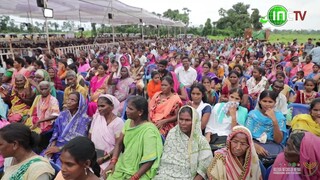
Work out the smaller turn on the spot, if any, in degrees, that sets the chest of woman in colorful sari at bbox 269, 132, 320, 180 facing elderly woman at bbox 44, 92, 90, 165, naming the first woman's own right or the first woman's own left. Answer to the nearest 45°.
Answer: approximately 45° to the first woman's own right

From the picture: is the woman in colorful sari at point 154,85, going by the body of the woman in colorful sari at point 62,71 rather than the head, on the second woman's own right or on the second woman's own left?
on the second woman's own left

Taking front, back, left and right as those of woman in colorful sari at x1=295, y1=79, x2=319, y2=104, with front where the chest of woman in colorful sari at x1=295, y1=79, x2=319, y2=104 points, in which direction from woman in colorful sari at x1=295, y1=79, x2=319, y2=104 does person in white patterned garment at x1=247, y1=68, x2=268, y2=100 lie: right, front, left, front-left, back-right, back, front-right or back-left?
right

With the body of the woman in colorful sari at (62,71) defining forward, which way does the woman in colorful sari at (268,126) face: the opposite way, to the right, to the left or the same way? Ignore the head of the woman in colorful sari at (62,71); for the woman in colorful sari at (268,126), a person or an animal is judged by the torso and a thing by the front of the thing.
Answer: the same way

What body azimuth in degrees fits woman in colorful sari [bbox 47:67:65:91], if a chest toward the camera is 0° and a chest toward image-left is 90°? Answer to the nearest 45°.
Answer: approximately 45°

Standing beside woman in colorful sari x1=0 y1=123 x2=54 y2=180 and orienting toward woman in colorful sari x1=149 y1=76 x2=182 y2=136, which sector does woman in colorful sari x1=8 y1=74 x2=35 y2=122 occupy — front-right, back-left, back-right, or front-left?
front-left

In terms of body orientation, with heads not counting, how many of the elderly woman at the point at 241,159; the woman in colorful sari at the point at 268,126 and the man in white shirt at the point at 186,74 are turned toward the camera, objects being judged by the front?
3

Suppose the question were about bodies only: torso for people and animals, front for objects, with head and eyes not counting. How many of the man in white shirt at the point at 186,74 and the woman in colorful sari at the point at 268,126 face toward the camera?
2

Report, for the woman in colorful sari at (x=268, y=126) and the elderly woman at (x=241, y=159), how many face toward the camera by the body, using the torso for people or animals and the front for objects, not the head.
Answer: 2

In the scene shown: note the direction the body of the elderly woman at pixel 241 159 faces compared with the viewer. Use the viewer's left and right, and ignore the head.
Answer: facing the viewer

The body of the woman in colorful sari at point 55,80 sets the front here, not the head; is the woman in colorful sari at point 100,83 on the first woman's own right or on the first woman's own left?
on the first woman's own left

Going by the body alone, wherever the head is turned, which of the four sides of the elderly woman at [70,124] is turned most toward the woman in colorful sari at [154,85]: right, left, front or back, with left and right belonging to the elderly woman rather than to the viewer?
back

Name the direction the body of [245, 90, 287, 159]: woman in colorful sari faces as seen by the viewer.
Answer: toward the camera

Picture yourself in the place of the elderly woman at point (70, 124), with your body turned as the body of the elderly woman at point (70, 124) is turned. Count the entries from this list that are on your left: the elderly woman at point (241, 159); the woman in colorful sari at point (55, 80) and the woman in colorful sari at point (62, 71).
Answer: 1

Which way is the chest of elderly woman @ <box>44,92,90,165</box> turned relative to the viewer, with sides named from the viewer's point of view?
facing the viewer and to the left of the viewer

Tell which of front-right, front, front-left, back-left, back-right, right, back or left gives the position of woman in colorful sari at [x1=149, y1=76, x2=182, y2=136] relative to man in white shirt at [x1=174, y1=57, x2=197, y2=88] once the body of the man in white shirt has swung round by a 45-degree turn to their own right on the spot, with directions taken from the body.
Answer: front-left

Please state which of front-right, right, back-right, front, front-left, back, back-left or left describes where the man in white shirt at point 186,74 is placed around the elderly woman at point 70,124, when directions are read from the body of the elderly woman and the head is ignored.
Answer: back

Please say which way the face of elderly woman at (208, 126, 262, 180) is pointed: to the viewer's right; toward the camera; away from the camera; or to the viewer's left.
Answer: toward the camera

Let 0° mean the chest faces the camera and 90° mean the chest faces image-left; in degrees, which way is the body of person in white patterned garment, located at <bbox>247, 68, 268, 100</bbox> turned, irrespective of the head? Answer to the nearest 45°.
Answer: approximately 45°
